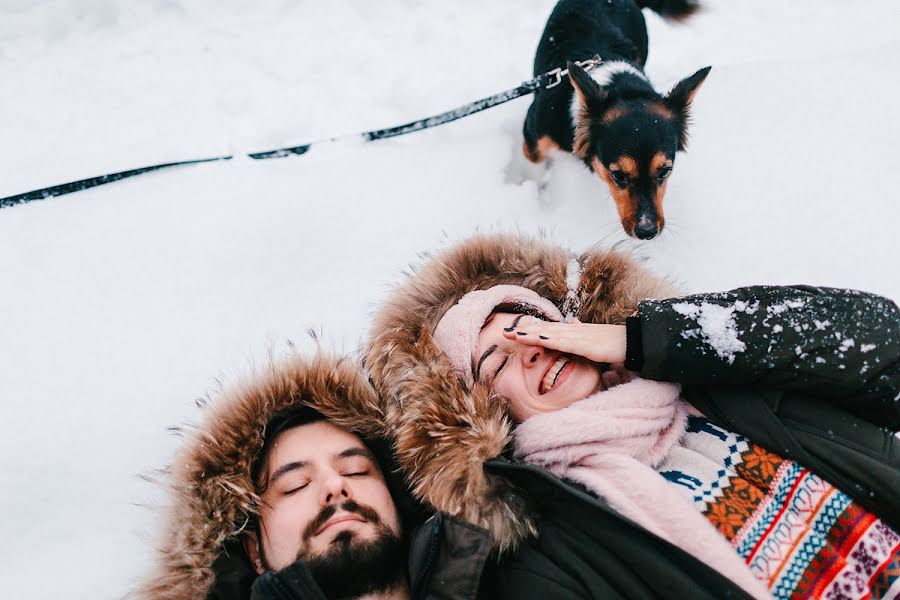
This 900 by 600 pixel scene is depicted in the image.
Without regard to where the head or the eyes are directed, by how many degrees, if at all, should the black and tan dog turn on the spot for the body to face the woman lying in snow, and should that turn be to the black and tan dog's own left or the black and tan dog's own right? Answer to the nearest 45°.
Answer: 0° — it already faces them

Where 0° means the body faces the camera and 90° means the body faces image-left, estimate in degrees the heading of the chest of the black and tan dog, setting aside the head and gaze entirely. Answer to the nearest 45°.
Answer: approximately 0°

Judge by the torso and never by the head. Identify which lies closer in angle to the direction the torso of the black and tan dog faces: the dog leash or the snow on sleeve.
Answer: the snow on sleeve

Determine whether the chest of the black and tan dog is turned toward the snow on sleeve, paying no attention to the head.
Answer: yes

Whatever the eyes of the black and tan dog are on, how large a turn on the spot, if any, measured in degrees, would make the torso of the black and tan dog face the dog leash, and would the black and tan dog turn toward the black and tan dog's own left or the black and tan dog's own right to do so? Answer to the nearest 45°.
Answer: approximately 90° to the black and tan dog's own right
